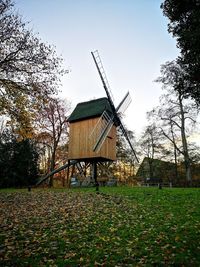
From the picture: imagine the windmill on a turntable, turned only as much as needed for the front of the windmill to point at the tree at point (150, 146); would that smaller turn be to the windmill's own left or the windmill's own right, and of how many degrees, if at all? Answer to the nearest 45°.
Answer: approximately 90° to the windmill's own left

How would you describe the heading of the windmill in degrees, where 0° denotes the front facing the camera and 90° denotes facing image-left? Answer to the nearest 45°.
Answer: approximately 315°

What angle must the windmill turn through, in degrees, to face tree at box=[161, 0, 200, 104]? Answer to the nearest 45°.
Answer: approximately 45° to its right

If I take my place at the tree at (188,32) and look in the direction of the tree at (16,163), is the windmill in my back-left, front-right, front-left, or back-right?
front-right

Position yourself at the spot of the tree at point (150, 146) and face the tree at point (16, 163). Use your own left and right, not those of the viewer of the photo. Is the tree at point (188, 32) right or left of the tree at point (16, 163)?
left

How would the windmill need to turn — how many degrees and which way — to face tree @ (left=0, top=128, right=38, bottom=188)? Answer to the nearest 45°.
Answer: approximately 180°
